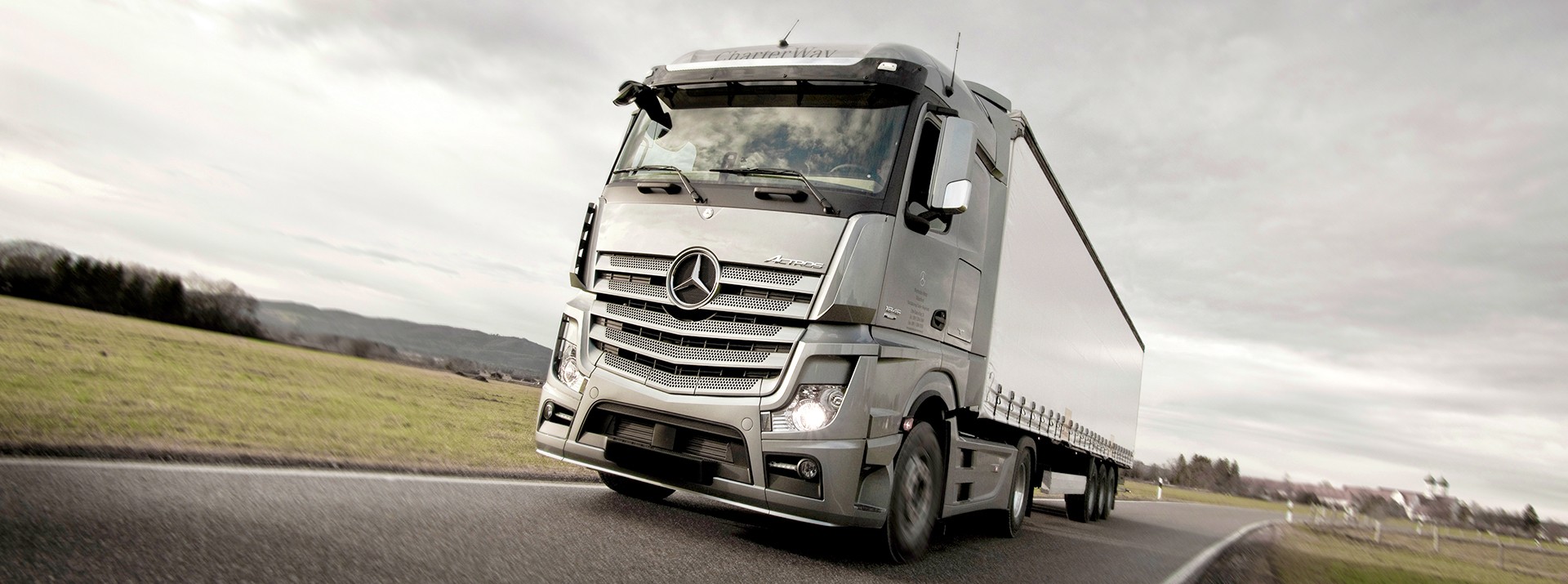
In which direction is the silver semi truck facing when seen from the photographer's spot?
facing the viewer and to the left of the viewer
